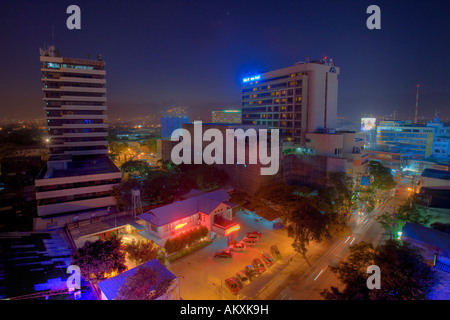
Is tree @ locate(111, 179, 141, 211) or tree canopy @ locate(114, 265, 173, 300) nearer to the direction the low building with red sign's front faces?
the tree canopy

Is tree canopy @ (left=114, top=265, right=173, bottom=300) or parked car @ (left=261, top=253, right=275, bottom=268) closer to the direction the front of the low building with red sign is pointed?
the parked car

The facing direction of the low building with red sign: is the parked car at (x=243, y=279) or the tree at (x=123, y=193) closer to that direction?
the parked car

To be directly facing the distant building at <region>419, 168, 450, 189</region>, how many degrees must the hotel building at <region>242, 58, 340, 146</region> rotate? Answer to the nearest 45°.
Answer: approximately 90° to its left

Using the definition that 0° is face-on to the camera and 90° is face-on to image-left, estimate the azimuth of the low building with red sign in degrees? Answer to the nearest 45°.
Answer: approximately 315°

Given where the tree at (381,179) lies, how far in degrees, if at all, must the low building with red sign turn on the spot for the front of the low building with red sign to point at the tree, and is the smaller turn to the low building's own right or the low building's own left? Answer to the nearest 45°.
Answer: approximately 90° to the low building's own left

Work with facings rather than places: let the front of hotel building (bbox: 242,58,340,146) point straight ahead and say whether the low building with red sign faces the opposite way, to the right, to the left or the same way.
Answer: to the left
